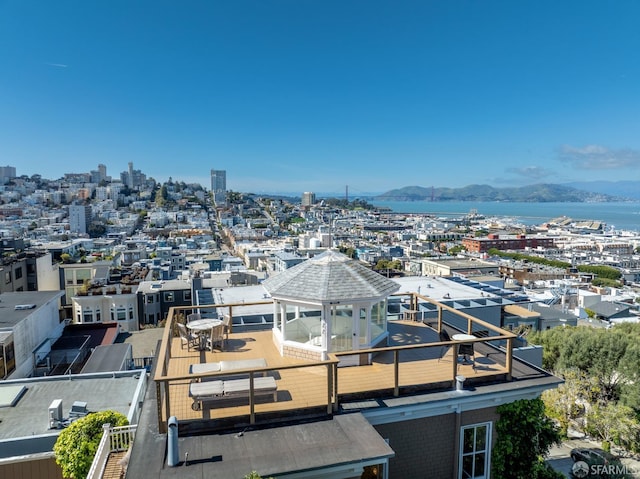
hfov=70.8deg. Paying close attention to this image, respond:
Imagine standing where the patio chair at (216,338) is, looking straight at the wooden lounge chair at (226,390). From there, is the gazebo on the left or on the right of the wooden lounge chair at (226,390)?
left

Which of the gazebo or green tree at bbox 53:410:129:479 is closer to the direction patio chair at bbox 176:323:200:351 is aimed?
the gazebo

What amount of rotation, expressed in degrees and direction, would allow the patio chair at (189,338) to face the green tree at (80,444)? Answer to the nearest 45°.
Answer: approximately 180°

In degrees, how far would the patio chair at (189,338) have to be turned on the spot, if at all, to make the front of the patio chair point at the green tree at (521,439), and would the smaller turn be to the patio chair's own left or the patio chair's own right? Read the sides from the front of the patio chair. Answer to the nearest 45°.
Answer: approximately 90° to the patio chair's own right

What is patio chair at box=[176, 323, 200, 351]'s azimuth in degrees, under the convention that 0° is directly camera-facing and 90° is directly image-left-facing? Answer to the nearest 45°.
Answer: approximately 225°

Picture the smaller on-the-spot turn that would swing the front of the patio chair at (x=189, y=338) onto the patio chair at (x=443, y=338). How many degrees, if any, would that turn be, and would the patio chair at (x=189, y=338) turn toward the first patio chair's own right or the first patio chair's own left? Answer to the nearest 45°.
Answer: approximately 45° to the first patio chair's own right
